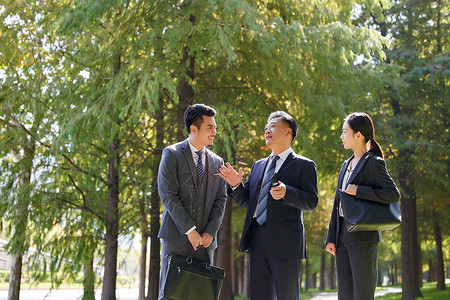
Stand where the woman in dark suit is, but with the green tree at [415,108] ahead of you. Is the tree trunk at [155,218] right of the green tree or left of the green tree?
left

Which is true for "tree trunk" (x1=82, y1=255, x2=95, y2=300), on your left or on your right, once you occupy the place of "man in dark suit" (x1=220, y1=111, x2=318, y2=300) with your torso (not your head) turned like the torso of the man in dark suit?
on your right

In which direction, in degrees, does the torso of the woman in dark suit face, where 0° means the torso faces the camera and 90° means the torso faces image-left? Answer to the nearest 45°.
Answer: approximately 45°

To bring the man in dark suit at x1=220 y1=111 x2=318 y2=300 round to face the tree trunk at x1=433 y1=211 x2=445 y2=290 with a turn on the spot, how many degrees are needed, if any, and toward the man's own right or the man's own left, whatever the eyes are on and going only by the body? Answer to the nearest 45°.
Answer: approximately 135° to the man's own right

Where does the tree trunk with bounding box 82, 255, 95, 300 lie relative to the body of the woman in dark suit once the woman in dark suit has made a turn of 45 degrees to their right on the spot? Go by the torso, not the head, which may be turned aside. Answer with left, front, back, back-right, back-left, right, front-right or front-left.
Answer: front-right

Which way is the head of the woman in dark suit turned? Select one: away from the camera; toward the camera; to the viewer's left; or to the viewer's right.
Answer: to the viewer's left

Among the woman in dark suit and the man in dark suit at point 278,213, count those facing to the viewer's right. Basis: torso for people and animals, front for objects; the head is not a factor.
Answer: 0

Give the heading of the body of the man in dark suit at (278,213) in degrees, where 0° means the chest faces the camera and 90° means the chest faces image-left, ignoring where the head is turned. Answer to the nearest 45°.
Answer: approximately 45°

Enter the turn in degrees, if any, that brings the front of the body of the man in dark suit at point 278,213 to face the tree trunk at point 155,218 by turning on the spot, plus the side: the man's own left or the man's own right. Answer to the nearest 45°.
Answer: approximately 135° to the man's own right
